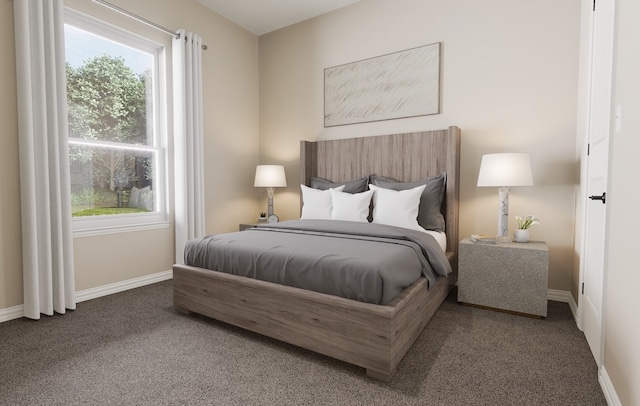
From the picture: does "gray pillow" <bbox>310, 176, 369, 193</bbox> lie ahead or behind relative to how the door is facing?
ahead

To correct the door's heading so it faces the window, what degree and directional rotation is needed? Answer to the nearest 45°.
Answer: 0° — it already faces it

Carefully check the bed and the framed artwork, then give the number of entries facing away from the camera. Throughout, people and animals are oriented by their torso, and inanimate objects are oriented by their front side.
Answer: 0

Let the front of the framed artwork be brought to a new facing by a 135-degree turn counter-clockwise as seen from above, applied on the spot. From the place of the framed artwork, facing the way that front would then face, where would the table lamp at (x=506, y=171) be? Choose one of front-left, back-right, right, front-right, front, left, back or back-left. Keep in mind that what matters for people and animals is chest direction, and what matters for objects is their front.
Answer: front-right

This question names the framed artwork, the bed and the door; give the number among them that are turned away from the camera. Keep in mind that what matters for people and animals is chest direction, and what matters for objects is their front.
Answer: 0

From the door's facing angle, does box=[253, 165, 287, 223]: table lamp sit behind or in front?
in front

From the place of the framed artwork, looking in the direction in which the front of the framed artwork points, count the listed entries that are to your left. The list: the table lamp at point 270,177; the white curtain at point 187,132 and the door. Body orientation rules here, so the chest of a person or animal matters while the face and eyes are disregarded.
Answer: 1

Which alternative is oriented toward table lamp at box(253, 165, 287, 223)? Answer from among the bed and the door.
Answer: the door

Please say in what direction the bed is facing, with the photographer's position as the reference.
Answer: facing the viewer and to the left of the viewer

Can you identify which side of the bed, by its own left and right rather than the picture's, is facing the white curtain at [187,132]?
right

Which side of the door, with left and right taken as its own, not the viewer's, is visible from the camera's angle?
left

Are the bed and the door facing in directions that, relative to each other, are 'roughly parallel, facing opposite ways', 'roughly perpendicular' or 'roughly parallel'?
roughly perpendicular

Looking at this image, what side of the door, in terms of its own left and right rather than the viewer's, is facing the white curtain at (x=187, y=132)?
front

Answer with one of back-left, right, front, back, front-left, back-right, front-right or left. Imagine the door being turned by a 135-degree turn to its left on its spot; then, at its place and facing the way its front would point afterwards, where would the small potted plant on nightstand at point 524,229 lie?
back

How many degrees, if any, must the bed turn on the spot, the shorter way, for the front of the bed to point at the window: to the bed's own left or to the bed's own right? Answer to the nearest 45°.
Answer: approximately 90° to the bed's own right

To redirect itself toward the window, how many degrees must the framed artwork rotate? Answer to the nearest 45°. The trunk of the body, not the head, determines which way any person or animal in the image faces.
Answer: approximately 45° to its right

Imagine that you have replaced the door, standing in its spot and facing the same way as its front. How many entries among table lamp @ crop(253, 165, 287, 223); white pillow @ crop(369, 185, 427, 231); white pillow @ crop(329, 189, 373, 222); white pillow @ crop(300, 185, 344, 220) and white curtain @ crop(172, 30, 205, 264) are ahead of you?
5

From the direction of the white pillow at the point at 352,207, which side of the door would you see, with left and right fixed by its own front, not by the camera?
front

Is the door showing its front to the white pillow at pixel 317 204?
yes
